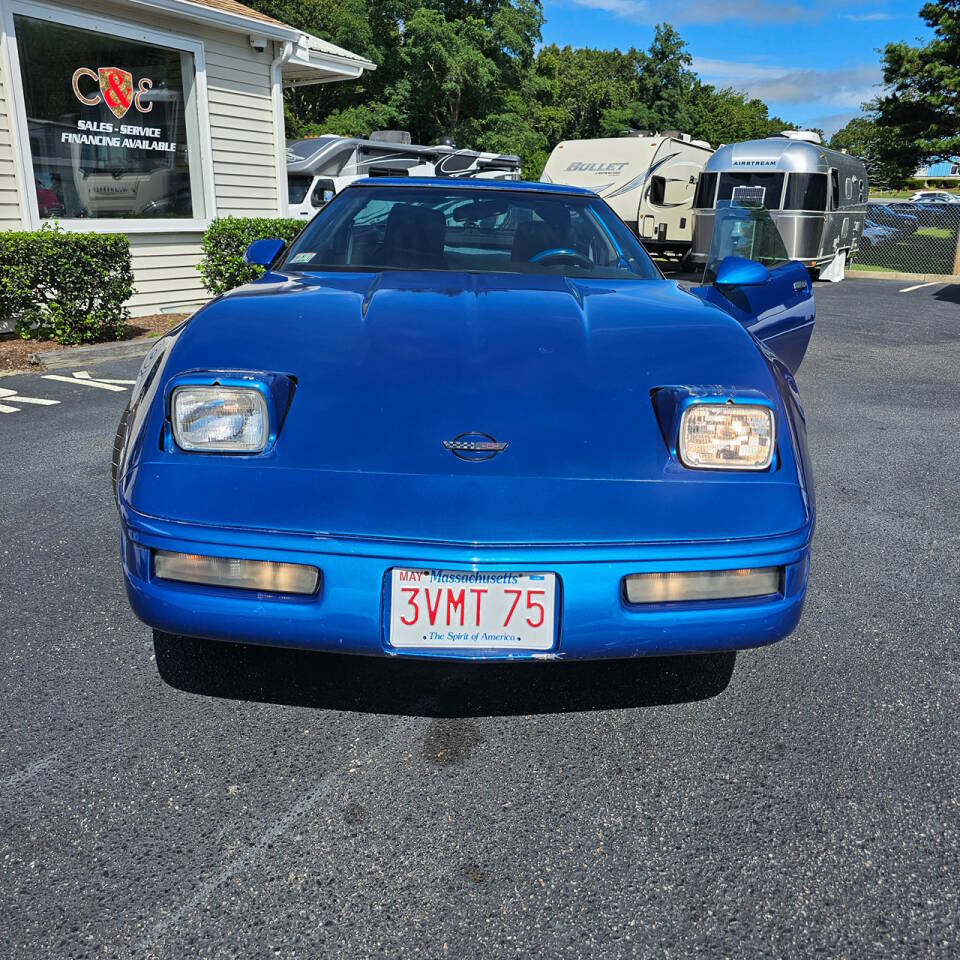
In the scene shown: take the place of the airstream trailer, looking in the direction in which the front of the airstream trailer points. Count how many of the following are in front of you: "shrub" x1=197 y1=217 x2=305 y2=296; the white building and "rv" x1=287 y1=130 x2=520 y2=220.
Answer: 3

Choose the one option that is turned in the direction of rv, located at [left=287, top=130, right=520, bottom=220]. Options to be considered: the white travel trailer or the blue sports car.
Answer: the white travel trailer

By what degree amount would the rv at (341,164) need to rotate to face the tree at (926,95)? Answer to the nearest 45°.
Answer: approximately 180°

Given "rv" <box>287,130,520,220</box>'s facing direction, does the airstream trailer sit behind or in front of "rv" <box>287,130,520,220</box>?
behind

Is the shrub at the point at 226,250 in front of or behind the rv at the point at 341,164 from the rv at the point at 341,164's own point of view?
in front

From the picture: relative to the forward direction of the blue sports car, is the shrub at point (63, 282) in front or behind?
behind

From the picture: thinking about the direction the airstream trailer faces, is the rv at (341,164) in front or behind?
in front

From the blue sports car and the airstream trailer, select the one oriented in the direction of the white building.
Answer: the airstream trailer

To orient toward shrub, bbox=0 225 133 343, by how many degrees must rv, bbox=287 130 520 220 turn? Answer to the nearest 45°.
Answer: approximately 45° to its left

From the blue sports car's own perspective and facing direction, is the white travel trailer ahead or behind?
behind

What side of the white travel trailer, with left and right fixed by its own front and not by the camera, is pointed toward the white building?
front

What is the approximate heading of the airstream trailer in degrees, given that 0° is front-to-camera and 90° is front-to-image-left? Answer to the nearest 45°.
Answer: approximately 45°

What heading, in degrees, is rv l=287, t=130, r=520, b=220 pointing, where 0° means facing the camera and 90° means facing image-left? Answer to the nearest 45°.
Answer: approximately 45°

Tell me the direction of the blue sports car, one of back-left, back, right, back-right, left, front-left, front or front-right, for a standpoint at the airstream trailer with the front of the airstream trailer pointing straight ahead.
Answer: front-left
